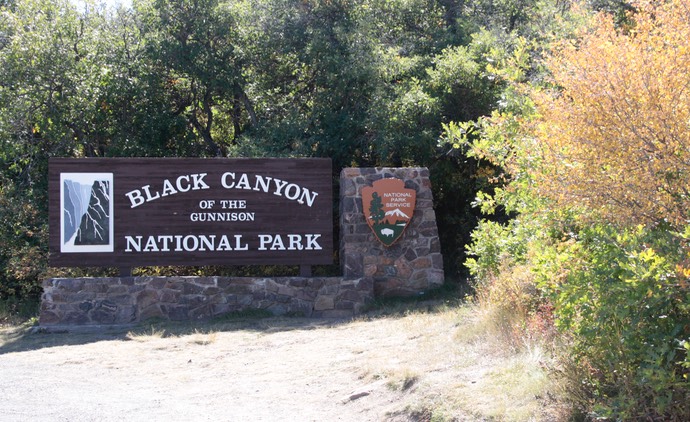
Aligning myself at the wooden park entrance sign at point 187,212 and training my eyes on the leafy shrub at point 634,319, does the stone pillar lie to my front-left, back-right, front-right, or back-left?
front-left

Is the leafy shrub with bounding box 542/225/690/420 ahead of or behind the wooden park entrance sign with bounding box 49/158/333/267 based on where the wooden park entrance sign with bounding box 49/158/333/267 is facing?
ahead

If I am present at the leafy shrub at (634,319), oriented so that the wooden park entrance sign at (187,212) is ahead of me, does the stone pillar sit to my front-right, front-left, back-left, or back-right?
front-right

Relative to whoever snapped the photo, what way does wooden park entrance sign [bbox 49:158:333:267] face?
facing the viewer

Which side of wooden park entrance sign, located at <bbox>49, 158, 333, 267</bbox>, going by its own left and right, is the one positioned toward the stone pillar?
left

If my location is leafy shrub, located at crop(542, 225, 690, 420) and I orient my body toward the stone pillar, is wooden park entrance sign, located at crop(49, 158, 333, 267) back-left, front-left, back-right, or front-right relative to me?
front-left

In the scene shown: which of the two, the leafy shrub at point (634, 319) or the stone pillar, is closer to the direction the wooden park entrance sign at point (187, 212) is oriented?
the leafy shrub

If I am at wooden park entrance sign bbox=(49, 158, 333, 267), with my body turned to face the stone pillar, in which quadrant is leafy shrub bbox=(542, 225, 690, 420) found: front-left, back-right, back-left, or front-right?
front-right
